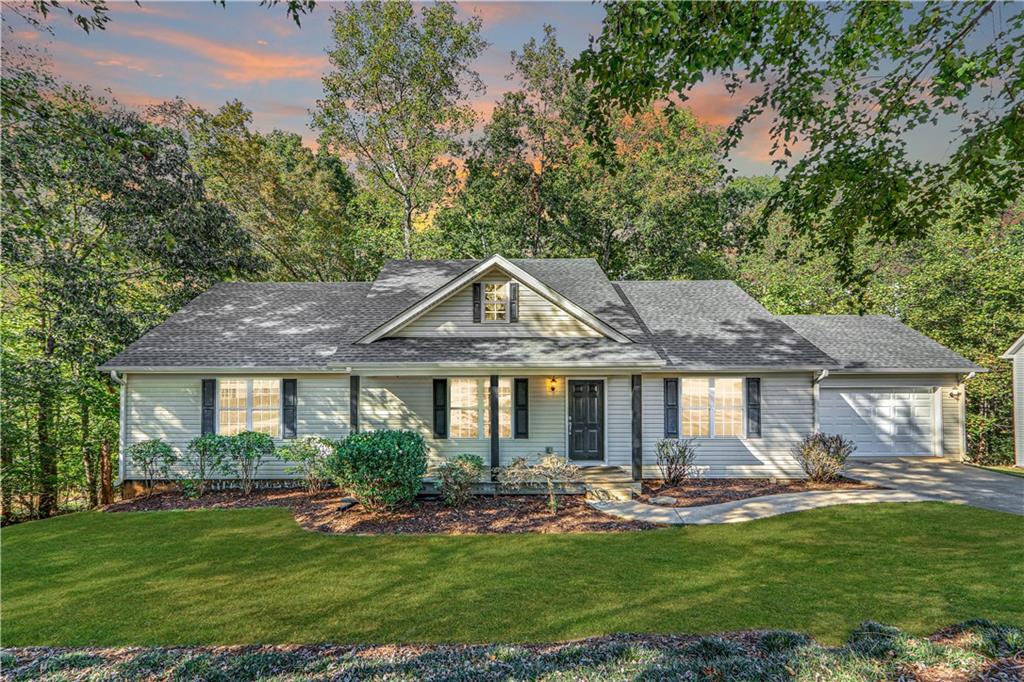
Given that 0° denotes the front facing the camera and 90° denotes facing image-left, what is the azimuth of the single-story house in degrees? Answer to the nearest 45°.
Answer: approximately 0°

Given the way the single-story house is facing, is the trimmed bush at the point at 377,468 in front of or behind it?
in front

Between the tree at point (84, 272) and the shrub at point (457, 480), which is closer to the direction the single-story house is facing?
the shrub

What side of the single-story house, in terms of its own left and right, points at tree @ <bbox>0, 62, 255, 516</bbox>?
right

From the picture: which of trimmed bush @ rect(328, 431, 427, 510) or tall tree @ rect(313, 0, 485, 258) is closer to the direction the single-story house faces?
the trimmed bush

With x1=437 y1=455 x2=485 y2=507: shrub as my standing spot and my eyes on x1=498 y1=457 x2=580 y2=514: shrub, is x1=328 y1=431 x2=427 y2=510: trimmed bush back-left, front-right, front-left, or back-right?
back-right

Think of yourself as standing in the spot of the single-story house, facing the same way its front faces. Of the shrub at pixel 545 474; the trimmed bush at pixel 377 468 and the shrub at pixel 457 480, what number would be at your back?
0

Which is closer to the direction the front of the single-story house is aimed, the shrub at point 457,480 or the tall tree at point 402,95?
the shrub

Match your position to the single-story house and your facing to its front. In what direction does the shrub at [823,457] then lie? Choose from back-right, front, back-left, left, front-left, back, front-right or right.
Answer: left

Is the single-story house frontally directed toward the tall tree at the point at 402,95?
no
